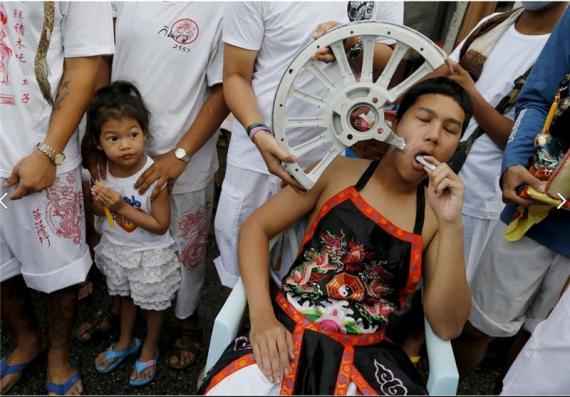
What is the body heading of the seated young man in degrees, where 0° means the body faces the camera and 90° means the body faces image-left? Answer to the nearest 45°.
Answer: approximately 0°

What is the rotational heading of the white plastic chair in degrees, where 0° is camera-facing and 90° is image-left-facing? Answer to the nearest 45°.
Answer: approximately 0°

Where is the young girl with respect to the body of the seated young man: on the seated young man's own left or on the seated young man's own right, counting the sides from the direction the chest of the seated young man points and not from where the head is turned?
on the seated young man's own right

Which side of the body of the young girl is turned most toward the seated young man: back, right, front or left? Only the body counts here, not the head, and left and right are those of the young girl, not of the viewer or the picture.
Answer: left

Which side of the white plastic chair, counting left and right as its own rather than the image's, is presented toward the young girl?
right

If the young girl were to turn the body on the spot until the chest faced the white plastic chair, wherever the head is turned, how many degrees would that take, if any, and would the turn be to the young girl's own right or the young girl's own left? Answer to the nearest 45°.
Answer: approximately 90° to the young girl's own left

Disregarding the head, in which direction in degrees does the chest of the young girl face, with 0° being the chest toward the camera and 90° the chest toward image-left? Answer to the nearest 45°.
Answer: approximately 45°
